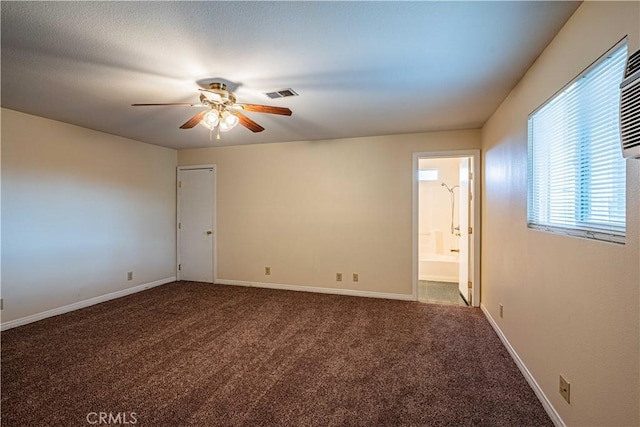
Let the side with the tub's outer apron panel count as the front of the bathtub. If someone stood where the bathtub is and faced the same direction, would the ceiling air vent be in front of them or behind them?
in front

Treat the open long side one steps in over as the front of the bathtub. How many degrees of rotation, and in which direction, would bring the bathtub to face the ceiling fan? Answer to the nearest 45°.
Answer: approximately 45° to its right

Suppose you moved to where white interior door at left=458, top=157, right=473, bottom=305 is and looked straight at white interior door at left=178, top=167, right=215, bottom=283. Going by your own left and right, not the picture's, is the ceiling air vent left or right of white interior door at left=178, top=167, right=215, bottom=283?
left

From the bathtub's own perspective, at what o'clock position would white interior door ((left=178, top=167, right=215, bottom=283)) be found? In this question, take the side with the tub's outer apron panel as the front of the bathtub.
The white interior door is roughly at 2 o'clock from the bathtub.

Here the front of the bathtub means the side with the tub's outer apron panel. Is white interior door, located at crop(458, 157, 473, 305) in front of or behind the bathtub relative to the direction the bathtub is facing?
in front

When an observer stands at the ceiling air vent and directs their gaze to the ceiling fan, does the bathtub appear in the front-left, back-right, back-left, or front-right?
back-right

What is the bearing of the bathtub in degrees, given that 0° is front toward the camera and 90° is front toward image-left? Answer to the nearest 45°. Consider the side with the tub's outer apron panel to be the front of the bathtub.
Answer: approximately 0°
